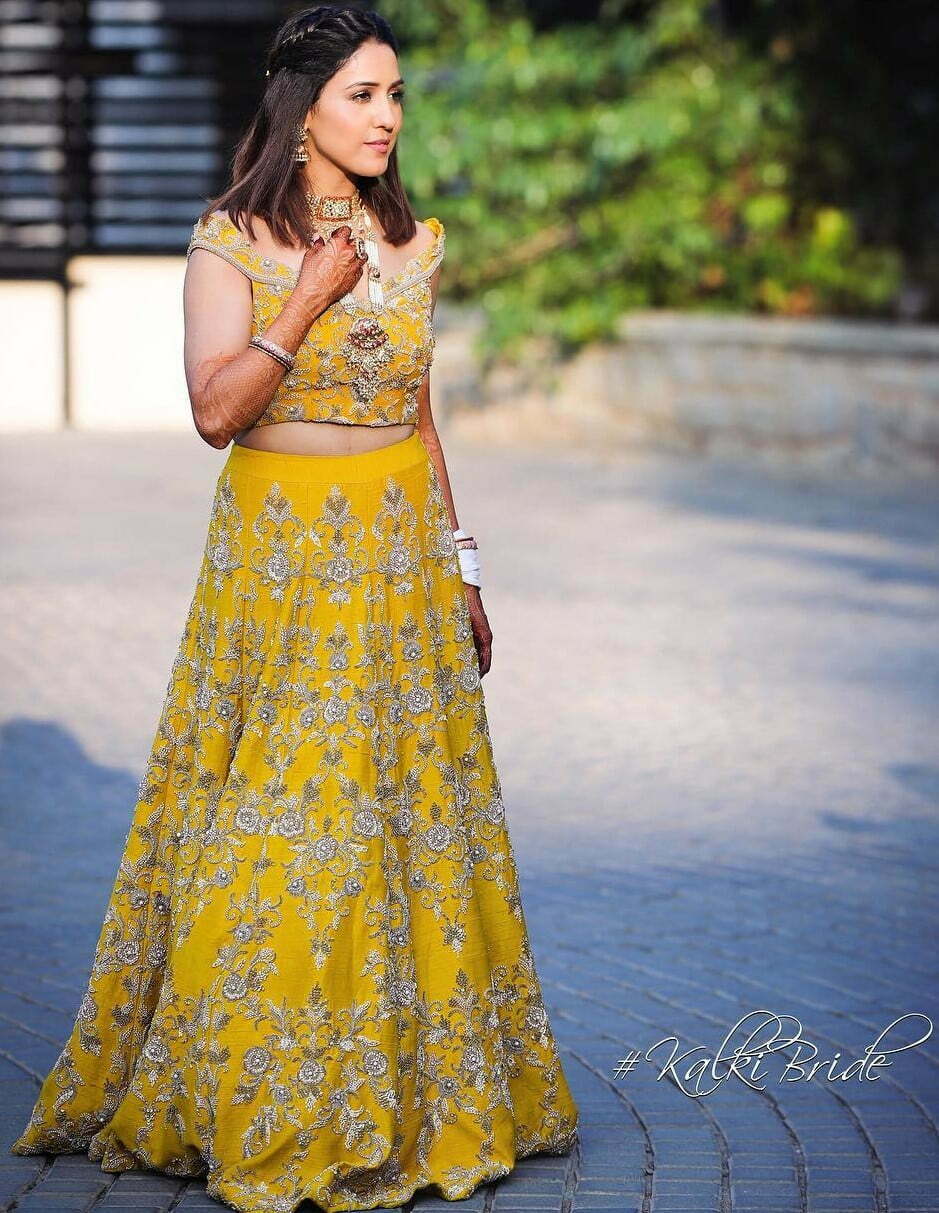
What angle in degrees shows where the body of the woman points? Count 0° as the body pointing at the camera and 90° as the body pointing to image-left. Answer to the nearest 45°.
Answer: approximately 315°

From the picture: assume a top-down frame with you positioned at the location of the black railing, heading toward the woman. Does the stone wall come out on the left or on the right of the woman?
left

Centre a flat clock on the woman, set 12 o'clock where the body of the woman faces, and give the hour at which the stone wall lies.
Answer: The stone wall is roughly at 8 o'clock from the woman.

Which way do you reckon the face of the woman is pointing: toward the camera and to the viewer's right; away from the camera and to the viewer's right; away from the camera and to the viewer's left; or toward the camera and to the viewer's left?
toward the camera and to the viewer's right
